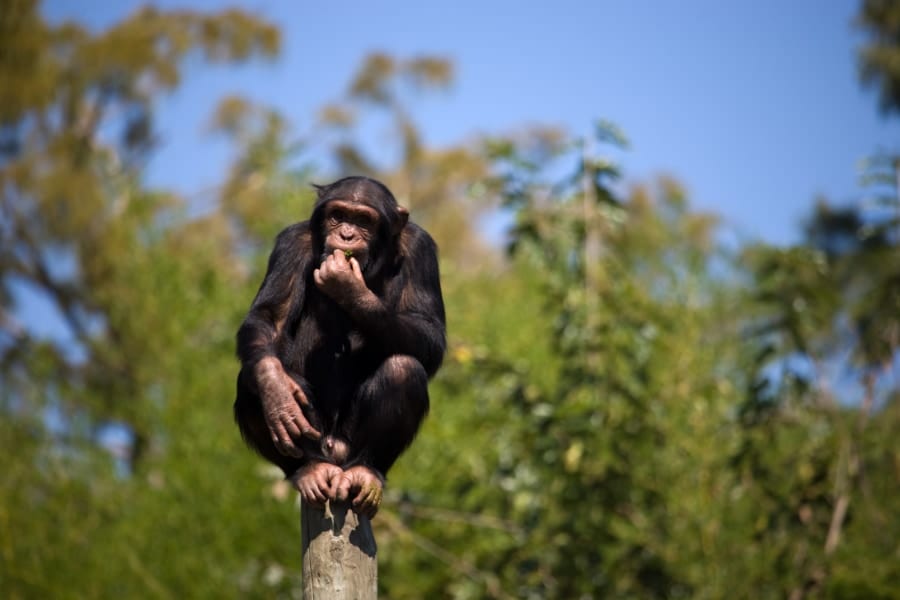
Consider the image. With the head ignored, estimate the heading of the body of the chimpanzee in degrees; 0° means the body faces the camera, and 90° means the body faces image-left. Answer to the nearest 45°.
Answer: approximately 0°
